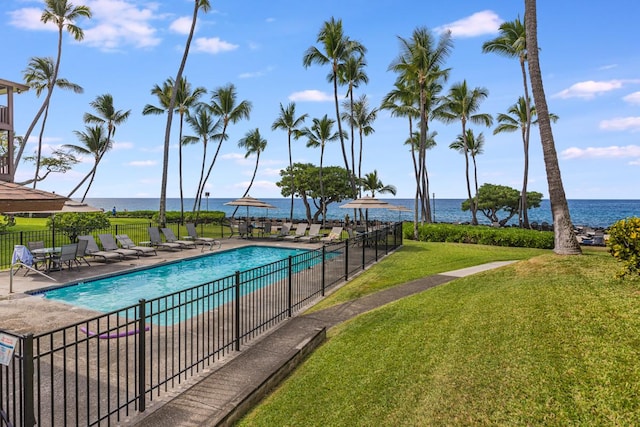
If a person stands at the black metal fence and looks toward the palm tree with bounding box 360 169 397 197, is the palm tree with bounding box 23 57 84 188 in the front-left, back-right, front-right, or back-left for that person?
front-left

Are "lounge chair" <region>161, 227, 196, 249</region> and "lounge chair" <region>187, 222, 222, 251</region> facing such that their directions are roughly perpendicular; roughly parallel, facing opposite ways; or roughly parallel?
roughly parallel

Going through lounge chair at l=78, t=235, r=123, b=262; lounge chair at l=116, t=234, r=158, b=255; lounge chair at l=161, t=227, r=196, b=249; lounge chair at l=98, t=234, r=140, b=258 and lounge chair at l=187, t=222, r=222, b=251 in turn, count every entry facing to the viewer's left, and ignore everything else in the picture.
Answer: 0

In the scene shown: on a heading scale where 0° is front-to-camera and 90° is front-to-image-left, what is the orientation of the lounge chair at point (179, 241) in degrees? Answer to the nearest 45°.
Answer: approximately 315°

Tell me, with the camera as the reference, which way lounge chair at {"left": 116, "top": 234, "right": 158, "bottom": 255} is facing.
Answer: facing the viewer and to the right of the viewer

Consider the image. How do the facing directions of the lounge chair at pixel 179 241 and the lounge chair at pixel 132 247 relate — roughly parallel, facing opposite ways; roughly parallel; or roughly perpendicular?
roughly parallel

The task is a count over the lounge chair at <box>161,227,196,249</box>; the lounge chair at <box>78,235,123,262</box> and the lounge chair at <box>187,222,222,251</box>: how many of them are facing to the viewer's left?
0

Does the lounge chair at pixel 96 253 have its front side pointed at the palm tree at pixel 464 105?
no

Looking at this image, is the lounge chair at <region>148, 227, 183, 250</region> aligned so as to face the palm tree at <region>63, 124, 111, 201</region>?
no

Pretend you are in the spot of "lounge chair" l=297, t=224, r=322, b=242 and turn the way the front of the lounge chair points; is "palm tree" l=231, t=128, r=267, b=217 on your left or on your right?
on your right

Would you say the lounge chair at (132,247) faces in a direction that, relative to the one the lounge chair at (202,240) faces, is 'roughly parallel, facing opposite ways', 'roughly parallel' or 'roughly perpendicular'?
roughly parallel

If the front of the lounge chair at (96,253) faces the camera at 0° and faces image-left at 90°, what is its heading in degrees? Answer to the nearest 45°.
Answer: approximately 315°

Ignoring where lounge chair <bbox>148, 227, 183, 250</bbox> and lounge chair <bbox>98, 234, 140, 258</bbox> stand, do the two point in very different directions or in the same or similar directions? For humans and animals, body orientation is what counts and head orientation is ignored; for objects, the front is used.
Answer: same or similar directions

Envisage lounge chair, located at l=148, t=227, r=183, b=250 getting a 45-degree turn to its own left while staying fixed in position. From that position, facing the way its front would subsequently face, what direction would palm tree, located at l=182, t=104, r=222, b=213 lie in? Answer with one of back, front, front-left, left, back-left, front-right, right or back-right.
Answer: left

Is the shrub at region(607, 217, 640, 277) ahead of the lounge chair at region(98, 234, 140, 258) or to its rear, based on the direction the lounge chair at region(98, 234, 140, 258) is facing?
ahead

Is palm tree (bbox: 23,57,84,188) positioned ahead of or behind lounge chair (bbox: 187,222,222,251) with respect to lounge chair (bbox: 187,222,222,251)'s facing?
behind
